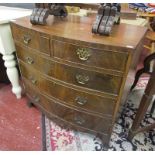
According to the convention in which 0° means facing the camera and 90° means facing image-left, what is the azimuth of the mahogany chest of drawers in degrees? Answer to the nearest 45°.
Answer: approximately 45°
